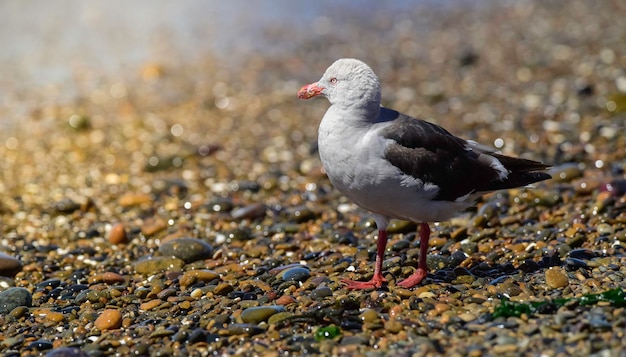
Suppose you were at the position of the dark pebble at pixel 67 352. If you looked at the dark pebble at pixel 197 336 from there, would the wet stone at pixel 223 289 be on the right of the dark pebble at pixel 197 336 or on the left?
left

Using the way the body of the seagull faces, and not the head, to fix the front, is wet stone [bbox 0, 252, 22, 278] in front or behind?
in front

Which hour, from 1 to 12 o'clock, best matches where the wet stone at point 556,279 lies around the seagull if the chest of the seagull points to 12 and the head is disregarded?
The wet stone is roughly at 5 o'clock from the seagull.

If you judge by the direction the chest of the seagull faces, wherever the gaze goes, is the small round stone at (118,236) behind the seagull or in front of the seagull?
in front

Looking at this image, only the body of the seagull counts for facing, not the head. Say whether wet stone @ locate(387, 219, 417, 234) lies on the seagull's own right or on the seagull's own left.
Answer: on the seagull's own right

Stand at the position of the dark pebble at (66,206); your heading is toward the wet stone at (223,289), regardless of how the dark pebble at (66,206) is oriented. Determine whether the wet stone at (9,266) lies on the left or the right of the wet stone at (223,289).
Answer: right

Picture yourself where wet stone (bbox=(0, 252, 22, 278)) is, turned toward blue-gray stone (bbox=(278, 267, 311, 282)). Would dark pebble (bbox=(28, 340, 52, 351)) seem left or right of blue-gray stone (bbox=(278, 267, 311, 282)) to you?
right

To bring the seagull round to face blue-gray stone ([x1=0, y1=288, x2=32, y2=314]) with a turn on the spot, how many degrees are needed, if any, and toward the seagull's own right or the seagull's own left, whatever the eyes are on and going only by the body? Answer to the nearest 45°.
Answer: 0° — it already faces it

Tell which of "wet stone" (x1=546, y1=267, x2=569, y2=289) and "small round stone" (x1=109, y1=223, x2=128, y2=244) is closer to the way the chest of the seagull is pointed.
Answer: the small round stone

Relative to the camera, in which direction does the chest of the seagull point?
to the viewer's left
